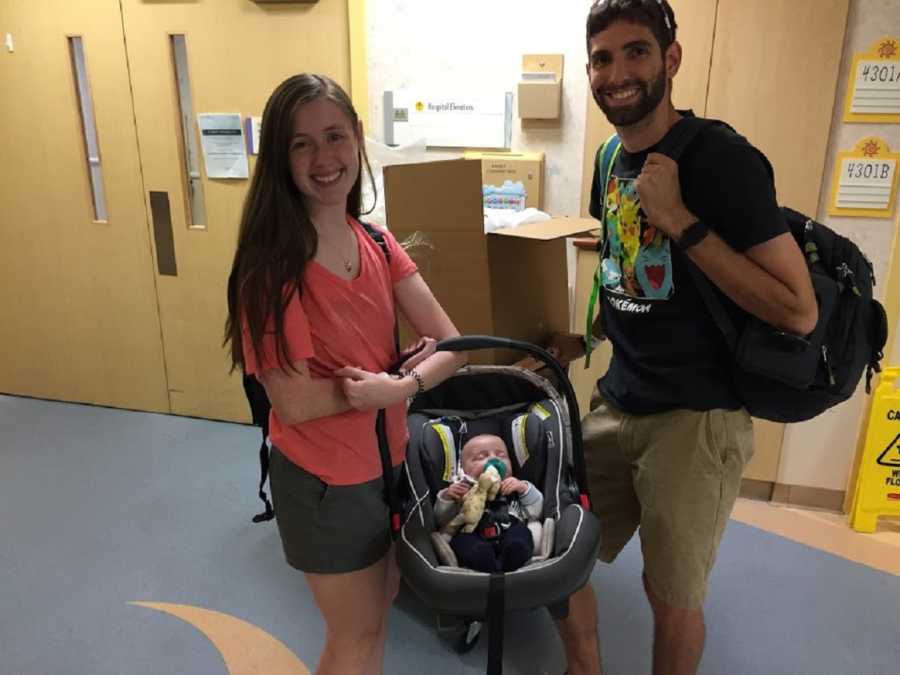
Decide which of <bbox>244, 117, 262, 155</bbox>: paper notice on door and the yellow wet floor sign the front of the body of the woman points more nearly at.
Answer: the yellow wet floor sign

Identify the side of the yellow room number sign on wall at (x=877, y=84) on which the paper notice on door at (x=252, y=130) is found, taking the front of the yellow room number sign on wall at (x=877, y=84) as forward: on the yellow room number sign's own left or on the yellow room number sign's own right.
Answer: on the yellow room number sign's own right

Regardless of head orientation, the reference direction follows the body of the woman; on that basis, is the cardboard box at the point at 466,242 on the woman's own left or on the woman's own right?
on the woman's own left

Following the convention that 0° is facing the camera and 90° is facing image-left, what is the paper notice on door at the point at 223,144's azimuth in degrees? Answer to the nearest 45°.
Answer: approximately 0°

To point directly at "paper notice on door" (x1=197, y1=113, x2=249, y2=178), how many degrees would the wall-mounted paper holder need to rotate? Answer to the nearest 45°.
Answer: approximately 90° to its right

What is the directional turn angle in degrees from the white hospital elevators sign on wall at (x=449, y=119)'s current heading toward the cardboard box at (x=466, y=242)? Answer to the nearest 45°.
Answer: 0° — it already faces it

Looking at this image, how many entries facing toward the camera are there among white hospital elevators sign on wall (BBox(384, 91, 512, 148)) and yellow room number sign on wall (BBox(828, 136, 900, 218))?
2

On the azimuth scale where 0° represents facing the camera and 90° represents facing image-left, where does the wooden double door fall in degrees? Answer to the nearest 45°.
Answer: approximately 0°

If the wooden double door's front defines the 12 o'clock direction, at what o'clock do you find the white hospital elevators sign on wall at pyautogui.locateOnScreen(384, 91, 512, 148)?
The white hospital elevators sign on wall is roughly at 10 o'clock from the wooden double door.

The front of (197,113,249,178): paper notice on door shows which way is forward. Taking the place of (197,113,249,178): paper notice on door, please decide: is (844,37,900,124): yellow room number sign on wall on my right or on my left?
on my left

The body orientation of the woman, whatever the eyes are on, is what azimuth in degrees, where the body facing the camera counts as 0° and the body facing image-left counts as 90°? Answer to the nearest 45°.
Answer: approximately 315°
